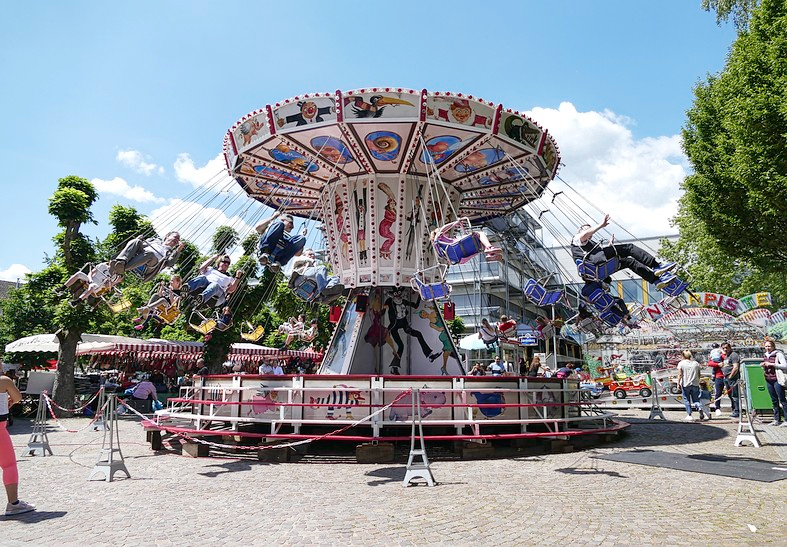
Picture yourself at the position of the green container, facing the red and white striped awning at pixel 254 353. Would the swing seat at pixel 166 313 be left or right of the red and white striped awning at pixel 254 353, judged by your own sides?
left

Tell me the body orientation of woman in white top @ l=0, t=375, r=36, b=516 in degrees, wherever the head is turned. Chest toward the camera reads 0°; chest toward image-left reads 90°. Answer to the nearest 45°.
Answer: approximately 270°

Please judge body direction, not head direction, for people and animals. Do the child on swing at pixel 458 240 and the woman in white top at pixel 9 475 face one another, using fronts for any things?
no

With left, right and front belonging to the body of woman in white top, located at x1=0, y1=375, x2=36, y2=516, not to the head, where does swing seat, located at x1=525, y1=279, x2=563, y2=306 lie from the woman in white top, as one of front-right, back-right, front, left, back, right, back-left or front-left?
front

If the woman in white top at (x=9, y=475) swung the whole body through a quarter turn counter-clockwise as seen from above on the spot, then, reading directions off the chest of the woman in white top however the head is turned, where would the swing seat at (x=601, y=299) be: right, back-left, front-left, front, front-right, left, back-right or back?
right

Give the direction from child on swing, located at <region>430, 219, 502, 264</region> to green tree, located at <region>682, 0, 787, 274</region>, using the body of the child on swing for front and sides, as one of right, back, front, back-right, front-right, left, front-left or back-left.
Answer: front-left

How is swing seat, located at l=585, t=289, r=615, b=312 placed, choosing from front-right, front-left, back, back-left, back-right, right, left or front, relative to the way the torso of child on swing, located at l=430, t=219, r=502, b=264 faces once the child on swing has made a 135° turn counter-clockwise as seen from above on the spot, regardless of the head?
right

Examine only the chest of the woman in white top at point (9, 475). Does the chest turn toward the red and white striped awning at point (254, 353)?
no

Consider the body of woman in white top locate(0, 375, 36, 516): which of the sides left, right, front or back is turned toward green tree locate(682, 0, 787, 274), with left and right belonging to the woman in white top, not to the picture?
front

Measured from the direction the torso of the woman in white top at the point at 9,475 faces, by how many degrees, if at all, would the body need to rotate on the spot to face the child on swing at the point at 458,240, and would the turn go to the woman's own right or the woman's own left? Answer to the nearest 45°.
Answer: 0° — they already face them

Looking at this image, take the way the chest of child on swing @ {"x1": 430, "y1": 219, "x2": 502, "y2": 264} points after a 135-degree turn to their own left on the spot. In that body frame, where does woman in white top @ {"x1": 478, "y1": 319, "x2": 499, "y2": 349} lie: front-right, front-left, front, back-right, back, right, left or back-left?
front-right

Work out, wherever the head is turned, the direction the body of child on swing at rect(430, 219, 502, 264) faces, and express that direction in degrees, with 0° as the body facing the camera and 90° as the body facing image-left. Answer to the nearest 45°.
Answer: approximately 270°

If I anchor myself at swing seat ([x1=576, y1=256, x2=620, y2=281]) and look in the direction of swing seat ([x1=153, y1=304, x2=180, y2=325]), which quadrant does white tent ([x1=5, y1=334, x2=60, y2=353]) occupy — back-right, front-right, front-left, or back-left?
front-right

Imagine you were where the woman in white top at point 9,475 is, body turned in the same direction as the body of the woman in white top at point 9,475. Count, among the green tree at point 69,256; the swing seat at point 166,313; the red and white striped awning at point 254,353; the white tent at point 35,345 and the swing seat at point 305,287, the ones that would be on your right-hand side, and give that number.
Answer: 0

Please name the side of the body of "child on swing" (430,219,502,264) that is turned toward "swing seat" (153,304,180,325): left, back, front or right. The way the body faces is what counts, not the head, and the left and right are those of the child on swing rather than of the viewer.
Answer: back

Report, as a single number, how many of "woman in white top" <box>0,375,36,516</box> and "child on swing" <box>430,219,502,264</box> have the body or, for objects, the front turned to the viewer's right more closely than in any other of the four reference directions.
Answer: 2
